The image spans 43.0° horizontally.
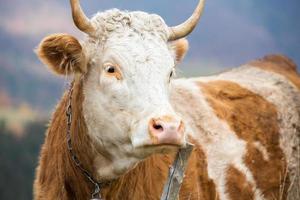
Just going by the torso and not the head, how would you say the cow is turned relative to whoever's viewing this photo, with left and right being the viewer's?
facing the viewer and to the left of the viewer
